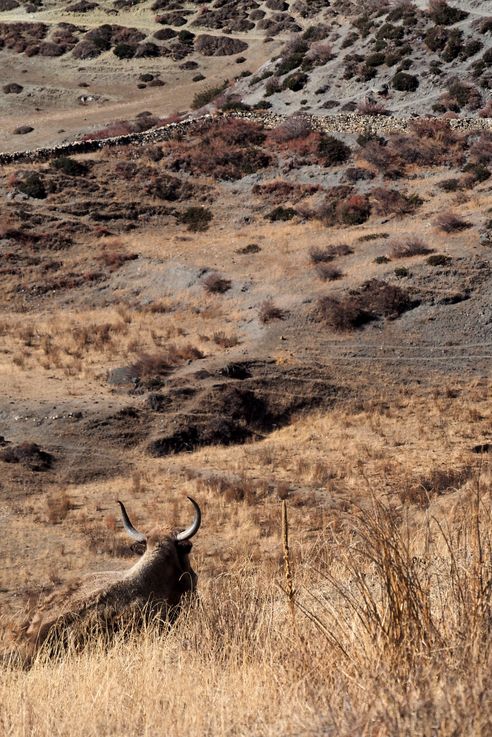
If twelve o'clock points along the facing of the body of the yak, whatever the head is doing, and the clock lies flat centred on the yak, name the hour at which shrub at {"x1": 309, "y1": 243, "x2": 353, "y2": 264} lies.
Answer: The shrub is roughly at 11 o'clock from the yak.

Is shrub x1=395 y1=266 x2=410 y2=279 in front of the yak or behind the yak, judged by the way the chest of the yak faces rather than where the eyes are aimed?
in front

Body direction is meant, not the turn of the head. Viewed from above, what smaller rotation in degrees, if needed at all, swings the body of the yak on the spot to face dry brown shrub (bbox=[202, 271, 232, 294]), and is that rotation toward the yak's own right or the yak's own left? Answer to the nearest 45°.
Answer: approximately 45° to the yak's own left

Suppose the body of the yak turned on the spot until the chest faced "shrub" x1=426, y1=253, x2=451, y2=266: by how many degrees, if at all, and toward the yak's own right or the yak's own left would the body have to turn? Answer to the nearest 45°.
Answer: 0° — it already faces it

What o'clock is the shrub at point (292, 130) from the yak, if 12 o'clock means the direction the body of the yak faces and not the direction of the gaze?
The shrub is roughly at 11 o'clock from the yak.

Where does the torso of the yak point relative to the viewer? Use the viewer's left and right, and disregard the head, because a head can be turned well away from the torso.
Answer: facing away from the viewer and to the right of the viewer

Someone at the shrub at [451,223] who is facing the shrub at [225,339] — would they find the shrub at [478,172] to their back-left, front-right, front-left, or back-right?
back-right

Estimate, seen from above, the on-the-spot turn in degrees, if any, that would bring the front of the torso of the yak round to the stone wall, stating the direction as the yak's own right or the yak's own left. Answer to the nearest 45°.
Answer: approximately 45° to the yak's own left

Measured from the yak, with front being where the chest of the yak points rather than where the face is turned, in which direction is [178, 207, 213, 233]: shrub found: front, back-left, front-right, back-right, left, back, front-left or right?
front-left

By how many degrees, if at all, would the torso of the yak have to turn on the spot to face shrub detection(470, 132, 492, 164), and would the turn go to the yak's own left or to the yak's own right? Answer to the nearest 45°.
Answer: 0° — it already faces it
